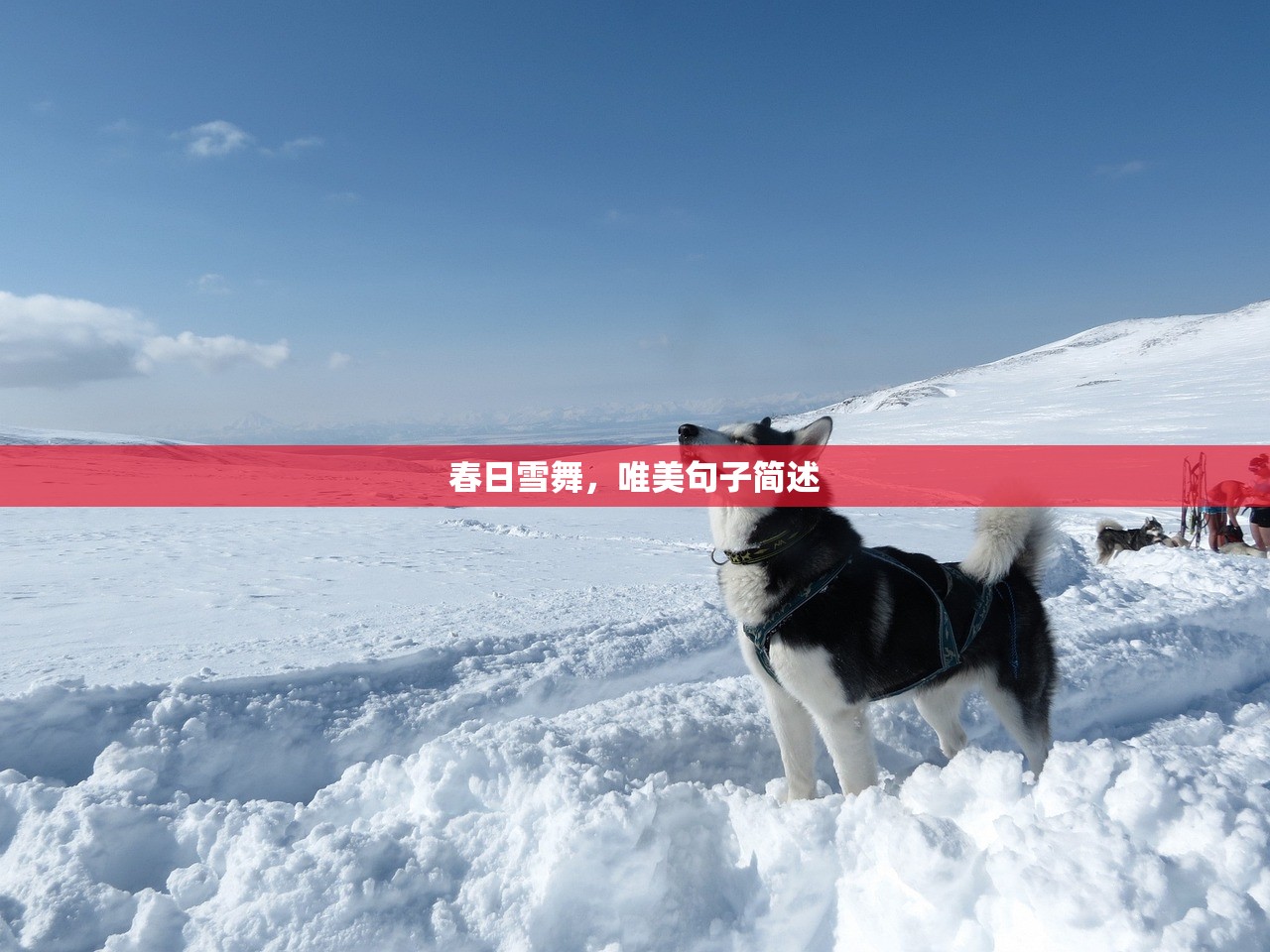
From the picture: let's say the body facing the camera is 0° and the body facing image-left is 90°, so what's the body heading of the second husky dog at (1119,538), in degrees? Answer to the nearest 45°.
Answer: approximately 270°

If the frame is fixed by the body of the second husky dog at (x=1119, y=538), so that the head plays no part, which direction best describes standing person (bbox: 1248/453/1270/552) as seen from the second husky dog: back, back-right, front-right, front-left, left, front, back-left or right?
front-left

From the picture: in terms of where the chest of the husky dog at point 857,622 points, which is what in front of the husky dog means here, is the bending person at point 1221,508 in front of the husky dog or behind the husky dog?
behind

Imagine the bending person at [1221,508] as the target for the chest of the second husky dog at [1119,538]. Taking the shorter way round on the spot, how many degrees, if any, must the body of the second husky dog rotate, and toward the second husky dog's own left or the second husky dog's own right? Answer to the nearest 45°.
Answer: approximately 45° to the second husky dog's own left

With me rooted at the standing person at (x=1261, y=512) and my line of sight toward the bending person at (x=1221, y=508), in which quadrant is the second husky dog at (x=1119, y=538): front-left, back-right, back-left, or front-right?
front-left

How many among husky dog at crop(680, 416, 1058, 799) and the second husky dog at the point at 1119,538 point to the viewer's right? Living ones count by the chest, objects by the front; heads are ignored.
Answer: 1

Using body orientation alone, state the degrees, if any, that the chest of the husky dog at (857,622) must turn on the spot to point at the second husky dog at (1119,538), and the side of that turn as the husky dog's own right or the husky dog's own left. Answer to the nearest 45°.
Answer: approximately 135° to the husky dog's own right

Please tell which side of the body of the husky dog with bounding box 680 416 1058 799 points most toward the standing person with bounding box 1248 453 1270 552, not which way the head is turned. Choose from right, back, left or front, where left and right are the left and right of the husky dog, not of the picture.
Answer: back

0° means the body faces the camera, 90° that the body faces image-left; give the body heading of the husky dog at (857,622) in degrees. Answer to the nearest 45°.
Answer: approximately 45°

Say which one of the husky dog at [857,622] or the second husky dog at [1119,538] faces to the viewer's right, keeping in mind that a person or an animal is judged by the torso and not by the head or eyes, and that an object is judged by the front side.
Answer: the second husky dog
